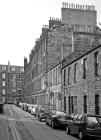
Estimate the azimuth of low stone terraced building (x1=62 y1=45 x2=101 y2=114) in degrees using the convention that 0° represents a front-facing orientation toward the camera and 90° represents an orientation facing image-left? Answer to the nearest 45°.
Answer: approximately 45°
